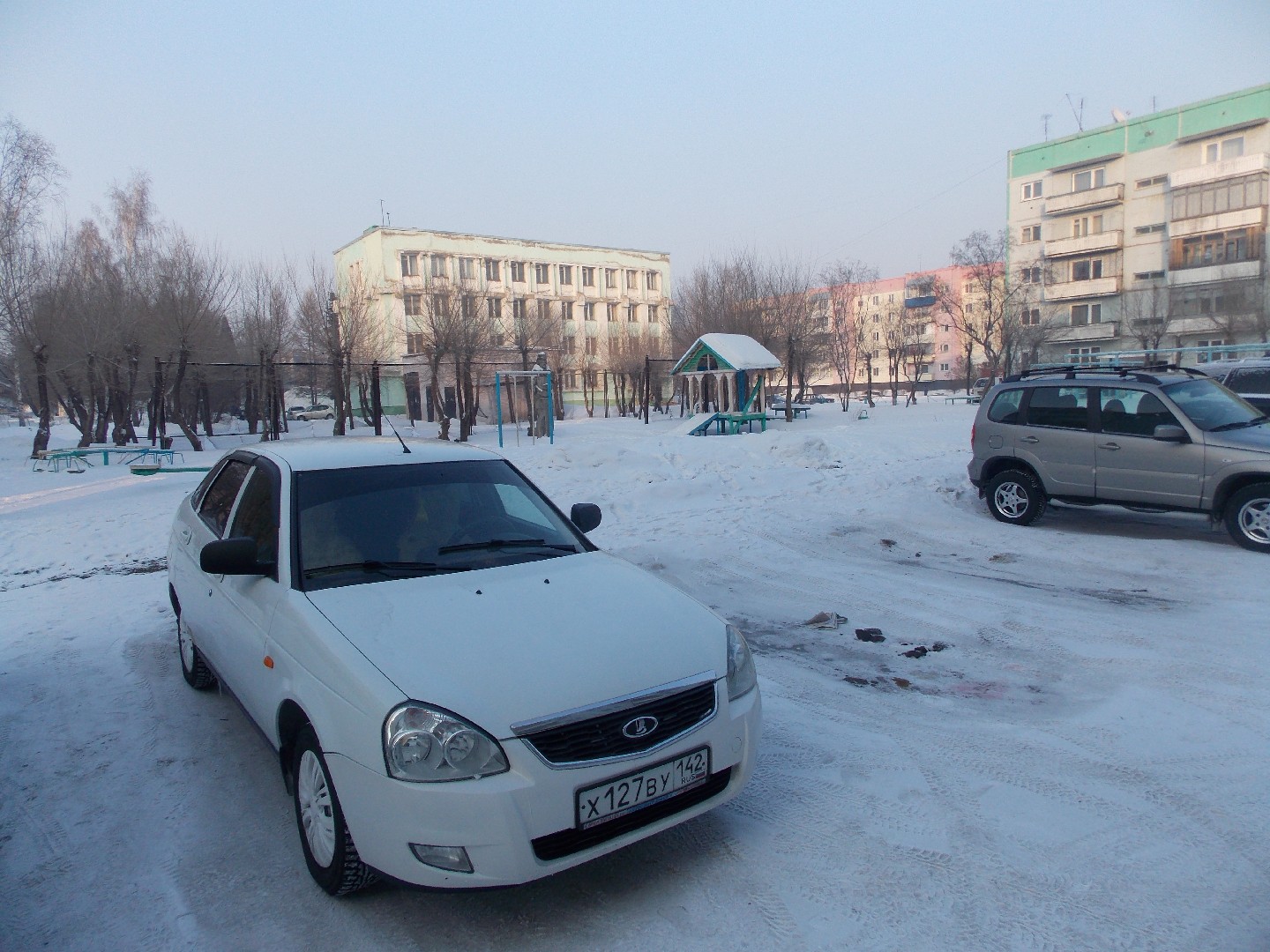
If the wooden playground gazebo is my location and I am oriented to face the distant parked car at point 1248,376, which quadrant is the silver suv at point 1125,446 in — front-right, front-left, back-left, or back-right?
front-right

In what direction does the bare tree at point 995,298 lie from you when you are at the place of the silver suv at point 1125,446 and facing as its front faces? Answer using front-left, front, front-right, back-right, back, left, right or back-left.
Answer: left

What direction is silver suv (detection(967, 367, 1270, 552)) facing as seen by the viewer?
to the viewer's right

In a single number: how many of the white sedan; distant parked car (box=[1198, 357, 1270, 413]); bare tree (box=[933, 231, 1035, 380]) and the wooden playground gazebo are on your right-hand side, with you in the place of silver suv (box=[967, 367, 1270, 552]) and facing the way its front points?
1

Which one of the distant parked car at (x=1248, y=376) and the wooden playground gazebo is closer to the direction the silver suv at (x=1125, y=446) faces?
the distant parked car

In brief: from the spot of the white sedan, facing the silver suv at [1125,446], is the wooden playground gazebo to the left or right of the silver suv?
left

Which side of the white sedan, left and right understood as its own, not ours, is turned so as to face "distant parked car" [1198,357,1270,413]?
left

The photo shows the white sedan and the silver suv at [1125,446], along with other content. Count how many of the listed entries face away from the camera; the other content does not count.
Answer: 0

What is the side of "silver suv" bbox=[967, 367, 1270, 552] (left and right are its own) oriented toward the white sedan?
right

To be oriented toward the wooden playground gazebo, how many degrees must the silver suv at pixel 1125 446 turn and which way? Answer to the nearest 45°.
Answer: approximately 135° to its left

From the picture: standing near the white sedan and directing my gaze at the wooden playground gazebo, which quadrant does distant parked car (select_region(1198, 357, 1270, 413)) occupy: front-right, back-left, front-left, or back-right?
front-right

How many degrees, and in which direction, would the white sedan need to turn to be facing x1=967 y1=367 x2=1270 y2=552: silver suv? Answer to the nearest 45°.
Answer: approximately 90° to its left

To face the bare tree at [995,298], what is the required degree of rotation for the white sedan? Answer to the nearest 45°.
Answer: approximately 90° to its left
